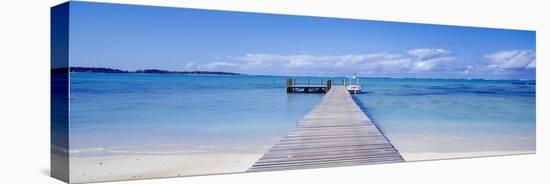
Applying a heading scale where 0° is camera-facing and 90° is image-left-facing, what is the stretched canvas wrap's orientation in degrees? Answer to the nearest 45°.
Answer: approximately 315°
